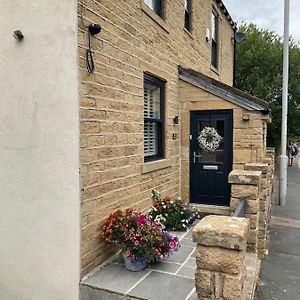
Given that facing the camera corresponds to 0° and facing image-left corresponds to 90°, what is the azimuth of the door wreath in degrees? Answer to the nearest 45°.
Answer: approximately 0°

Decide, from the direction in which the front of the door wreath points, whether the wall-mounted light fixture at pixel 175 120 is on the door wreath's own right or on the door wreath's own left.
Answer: on the door wreath's own right

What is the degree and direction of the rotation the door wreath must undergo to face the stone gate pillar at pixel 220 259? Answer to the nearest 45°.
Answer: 0° — it already faces it

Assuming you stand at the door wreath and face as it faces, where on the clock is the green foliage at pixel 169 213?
The green foliage is roughly at 1 o'clock from the door wreath.

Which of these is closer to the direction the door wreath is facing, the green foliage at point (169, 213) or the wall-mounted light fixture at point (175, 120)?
the green foliage

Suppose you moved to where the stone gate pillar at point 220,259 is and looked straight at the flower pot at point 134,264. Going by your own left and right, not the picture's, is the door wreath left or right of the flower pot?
right

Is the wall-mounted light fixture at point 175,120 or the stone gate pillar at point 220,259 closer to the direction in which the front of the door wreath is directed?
the stone gate pillar
